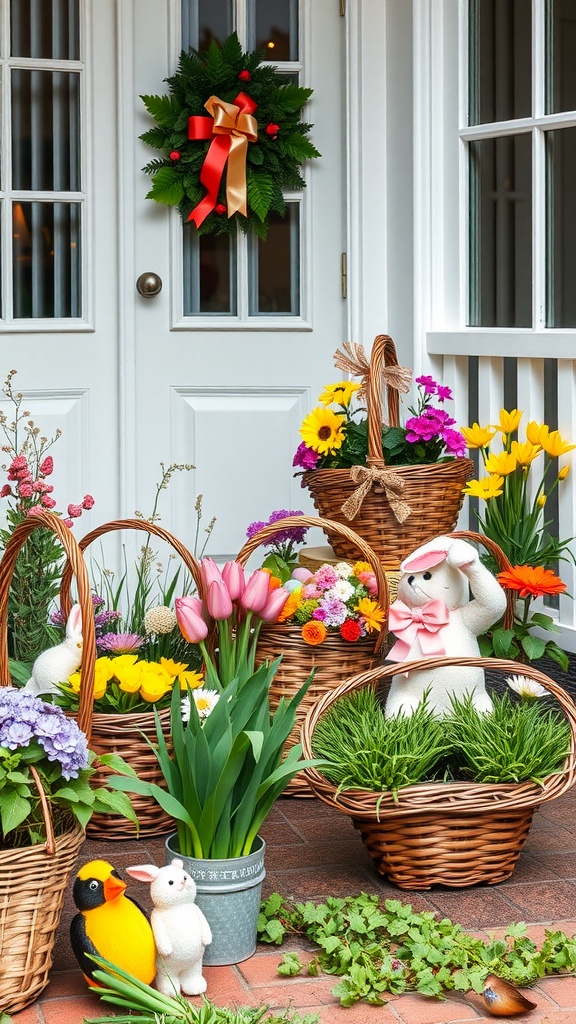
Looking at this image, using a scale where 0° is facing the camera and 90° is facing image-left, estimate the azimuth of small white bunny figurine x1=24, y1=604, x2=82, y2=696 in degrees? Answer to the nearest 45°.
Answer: approximately 270°

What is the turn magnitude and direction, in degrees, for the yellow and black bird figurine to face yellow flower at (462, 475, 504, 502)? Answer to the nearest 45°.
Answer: approximately 90° to its left

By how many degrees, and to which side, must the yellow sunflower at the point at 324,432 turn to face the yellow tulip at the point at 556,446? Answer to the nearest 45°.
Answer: approximately 90° to its left

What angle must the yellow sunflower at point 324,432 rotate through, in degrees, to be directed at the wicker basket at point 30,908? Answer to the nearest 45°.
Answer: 0° — it already faces it

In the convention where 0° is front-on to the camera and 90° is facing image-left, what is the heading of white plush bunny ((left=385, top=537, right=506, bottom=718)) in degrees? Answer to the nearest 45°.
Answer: approximately 45°
